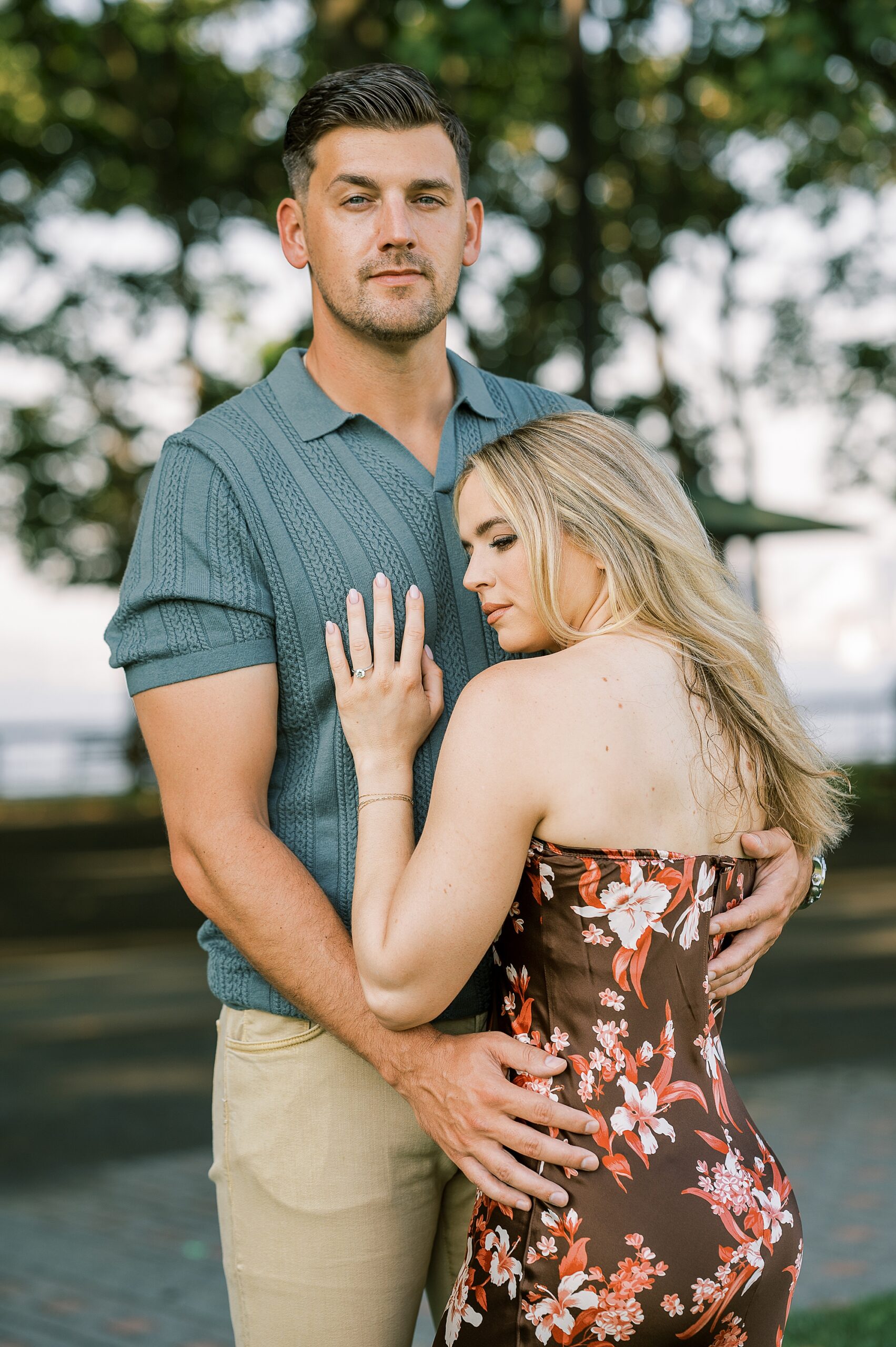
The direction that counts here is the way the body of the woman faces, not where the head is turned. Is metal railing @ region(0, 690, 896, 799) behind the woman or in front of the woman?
in front

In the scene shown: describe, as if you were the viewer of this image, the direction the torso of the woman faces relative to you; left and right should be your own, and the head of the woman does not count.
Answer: facing away from the viewer and to the left of the viewer

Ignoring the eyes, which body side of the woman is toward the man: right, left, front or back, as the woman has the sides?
front

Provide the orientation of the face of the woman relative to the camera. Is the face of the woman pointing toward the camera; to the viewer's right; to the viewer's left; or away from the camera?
to the viewer's left
